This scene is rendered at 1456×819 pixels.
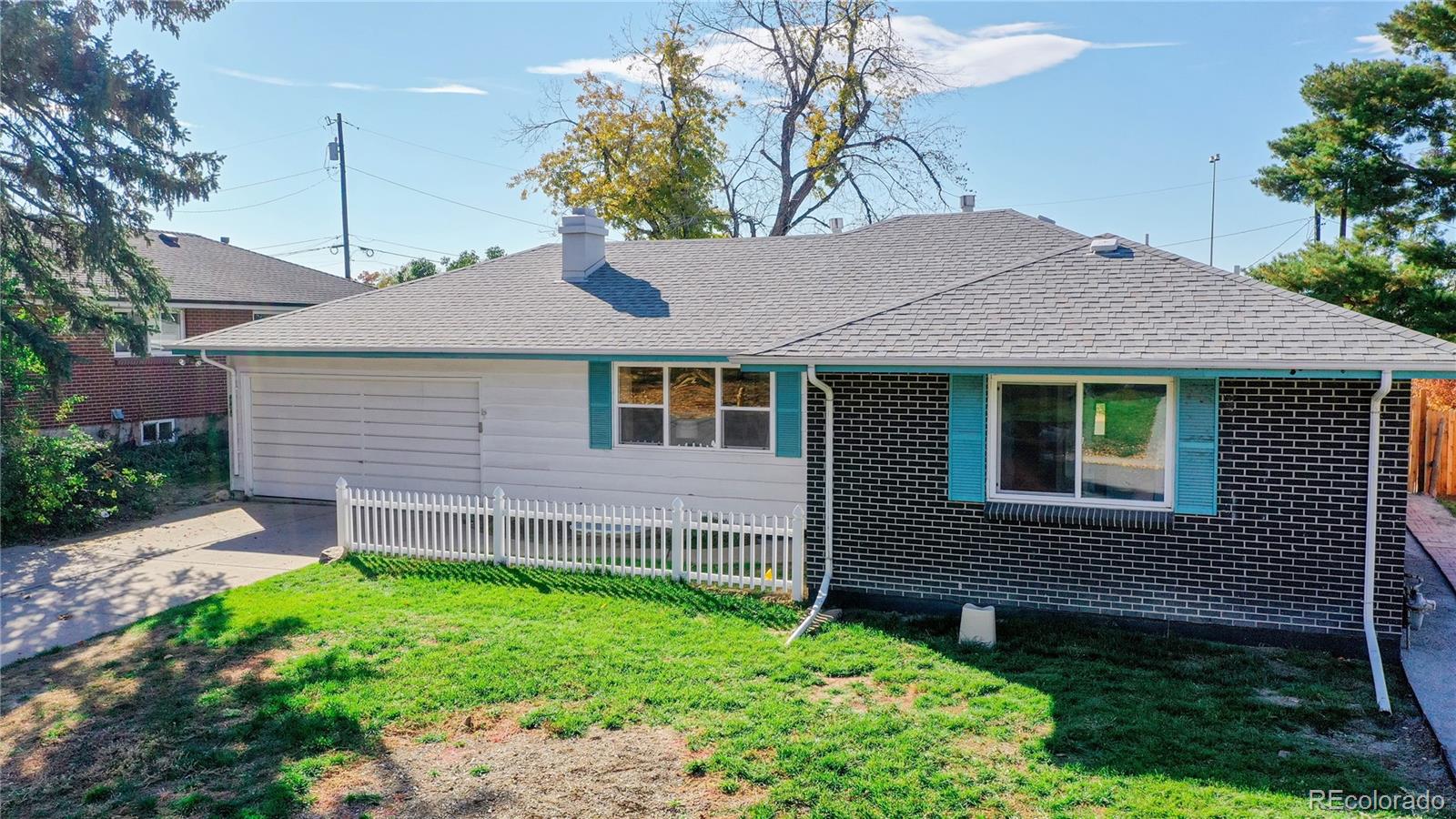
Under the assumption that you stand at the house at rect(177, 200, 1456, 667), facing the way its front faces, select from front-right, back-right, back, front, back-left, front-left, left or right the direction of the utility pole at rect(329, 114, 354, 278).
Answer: back-right

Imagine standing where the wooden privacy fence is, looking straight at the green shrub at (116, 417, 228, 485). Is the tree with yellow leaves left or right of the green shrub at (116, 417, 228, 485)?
right

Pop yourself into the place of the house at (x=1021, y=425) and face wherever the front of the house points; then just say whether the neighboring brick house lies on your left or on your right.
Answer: on your right

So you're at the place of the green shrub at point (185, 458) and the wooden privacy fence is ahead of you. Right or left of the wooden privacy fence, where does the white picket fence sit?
right

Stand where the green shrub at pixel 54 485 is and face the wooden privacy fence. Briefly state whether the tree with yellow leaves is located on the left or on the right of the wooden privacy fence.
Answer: left

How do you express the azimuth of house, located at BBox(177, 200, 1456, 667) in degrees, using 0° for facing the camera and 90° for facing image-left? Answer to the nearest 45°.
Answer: approximately 0°

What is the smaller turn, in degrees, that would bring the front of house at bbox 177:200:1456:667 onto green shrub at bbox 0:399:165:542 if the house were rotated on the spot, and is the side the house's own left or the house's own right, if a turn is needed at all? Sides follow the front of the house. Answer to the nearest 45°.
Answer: approximately 90° to the house's own right

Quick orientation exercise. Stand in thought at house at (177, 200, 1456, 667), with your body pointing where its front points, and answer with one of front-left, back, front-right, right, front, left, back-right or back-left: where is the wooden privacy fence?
back-left

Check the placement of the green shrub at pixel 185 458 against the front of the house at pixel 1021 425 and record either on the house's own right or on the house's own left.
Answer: on the house's own right
